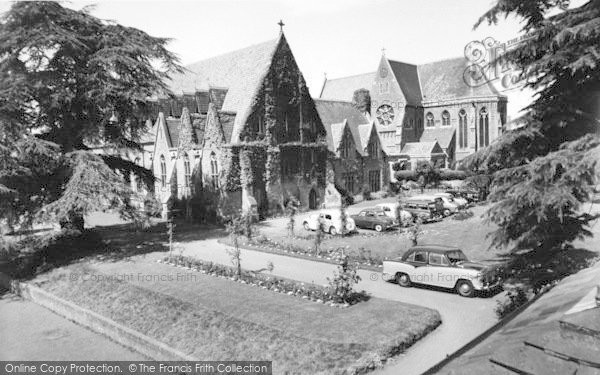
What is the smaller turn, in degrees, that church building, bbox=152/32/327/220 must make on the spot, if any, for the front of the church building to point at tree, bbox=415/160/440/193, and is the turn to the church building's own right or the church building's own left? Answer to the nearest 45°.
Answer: approximately 90° to the church building's own left

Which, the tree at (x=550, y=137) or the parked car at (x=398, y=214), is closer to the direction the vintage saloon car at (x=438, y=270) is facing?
the tree

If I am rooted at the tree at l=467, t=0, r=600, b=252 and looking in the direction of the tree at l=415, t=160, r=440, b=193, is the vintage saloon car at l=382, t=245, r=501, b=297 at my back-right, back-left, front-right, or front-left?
front-left

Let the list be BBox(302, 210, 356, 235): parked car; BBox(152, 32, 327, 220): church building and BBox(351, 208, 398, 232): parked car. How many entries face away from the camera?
0

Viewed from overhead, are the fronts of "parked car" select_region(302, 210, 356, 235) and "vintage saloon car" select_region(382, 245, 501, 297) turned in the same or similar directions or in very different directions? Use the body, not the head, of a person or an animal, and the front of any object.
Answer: same or similar directions

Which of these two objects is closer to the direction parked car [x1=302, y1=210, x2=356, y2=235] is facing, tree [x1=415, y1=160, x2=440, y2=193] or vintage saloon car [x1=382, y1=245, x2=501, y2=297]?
the vintage saloon car

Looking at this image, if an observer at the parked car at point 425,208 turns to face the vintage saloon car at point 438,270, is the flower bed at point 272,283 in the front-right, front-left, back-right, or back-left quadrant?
front-right

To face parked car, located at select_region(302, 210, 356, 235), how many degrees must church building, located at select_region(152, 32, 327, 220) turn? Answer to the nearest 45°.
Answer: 0° — it already faces it

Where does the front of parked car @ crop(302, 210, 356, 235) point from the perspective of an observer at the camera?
facing the viewer and to the right of the viewer

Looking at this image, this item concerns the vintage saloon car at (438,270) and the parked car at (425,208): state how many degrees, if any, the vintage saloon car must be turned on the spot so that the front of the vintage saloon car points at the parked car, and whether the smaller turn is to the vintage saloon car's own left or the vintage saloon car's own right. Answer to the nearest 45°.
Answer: approximately 135° to the vintage saloon car's own left
